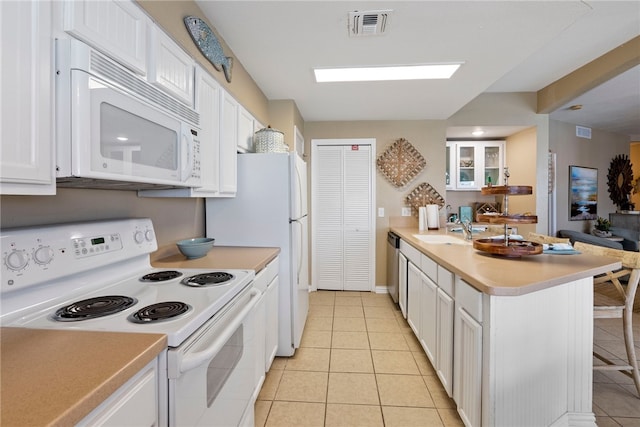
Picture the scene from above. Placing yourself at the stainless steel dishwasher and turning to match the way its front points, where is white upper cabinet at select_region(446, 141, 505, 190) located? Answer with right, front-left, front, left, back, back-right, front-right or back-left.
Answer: back-right

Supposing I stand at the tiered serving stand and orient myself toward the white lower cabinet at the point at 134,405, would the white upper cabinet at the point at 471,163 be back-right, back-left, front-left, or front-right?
back-right

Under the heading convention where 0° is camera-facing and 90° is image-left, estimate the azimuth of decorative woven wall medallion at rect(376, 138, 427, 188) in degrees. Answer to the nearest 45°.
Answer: approximately 0°

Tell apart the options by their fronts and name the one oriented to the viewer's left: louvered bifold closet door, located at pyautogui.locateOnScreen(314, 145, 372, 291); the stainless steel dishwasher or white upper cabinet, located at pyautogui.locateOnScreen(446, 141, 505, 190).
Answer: the stainless steel dishwasher

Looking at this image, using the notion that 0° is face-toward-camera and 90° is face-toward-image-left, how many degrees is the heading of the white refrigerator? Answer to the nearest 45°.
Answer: approximately 270°

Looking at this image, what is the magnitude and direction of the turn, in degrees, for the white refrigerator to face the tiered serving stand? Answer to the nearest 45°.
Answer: approximately 45° to its right
